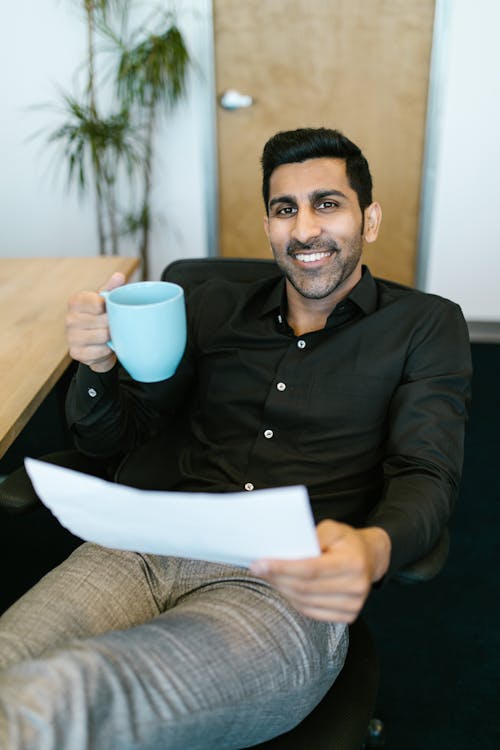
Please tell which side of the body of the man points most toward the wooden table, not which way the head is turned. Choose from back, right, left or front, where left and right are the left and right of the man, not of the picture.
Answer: right

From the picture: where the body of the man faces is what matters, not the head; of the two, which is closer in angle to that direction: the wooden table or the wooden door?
the wooden table

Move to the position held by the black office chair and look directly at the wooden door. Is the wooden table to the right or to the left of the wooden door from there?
left

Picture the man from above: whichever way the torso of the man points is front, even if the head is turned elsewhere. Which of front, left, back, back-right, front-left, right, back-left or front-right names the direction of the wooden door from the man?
back-right

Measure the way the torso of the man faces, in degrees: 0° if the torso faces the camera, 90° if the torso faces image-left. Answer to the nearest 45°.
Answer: approximately 45°
